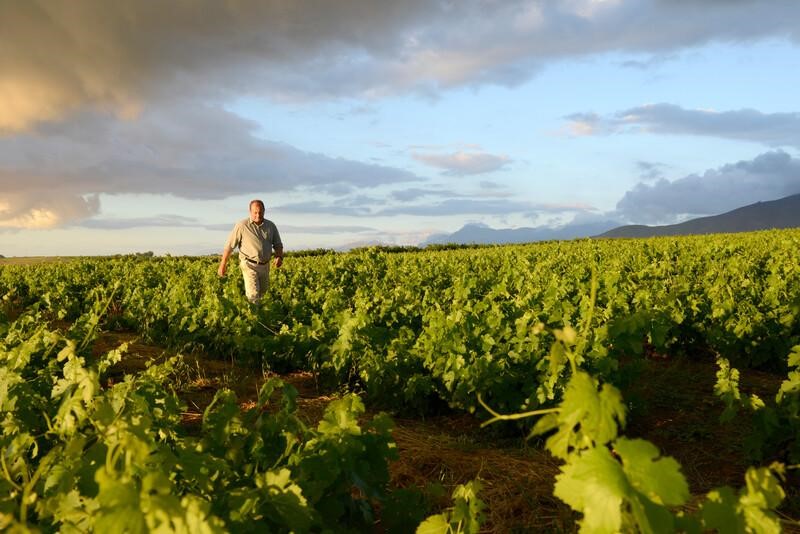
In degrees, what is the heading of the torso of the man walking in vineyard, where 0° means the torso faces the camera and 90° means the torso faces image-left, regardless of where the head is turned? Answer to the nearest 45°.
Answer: approximately 0°
